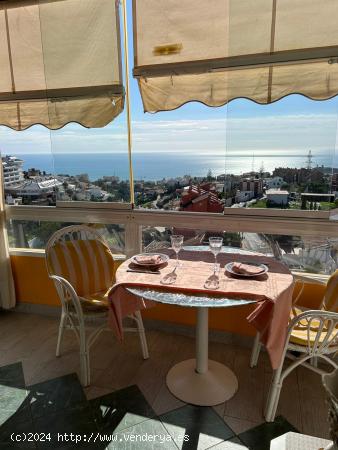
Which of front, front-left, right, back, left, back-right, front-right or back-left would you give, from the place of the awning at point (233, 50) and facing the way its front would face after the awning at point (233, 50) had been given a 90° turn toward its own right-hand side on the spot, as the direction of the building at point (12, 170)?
back

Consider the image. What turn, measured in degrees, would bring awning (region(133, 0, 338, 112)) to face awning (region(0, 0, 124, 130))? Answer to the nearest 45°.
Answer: approximately 90° to its left

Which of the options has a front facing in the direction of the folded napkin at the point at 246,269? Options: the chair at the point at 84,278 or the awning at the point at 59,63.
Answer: the chair

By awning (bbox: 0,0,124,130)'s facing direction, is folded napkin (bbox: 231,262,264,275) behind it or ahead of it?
behind

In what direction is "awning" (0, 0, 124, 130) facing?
away from the camera

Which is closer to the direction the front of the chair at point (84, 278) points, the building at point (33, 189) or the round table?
the round table

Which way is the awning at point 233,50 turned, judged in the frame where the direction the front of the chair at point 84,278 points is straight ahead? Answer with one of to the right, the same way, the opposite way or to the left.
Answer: to the left

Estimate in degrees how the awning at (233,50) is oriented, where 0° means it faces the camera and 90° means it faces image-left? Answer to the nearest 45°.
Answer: approximately 180°

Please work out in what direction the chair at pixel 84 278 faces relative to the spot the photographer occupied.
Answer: facing the viewer and to the right of the viewer

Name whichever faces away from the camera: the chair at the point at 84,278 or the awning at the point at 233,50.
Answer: the awning

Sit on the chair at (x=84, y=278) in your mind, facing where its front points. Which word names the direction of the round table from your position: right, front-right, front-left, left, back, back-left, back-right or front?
front
